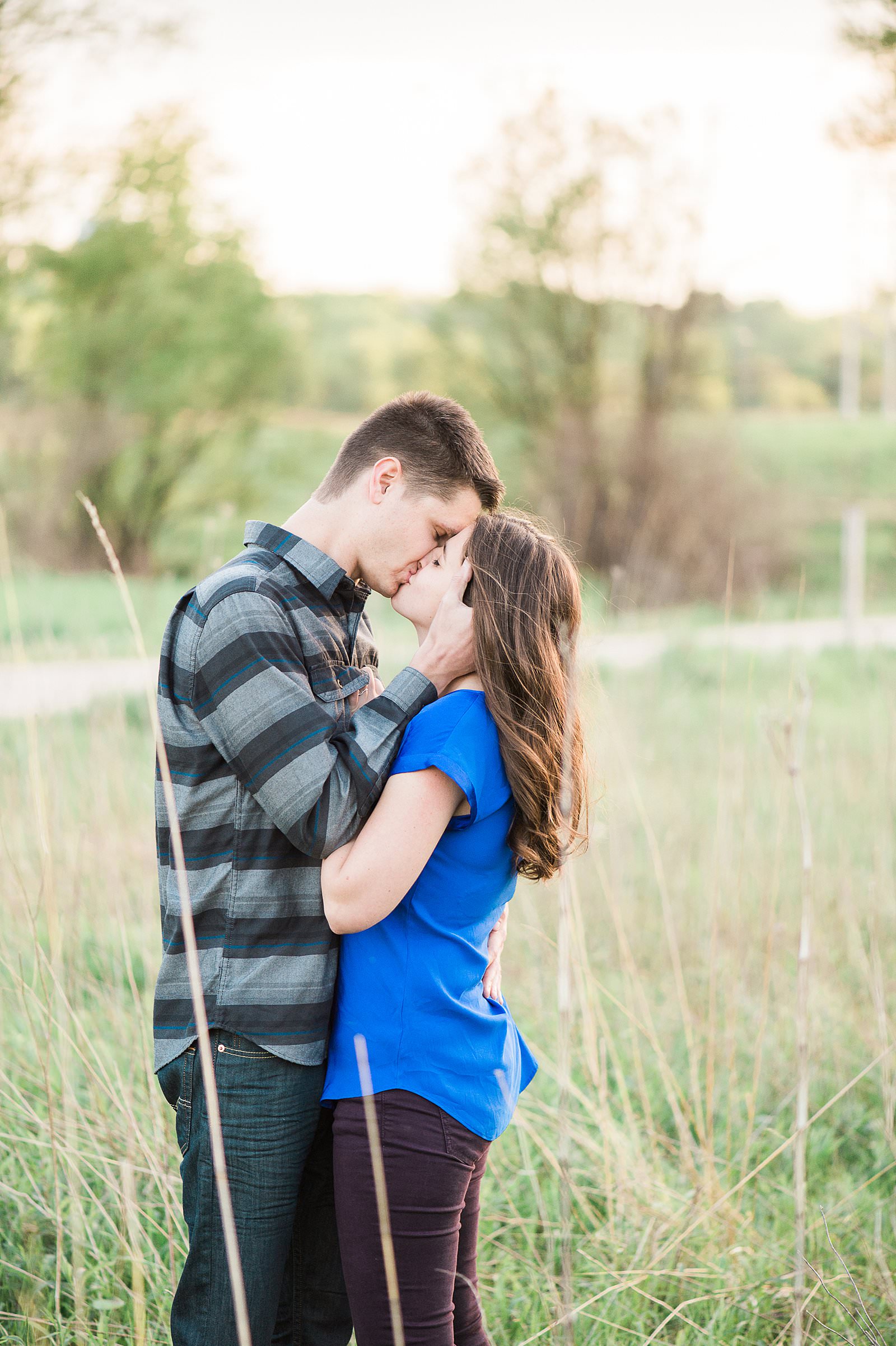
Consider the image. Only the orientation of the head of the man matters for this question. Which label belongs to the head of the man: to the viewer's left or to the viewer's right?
to the viewer's right

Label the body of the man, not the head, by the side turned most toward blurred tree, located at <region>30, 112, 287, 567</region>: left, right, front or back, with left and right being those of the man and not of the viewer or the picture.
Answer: left

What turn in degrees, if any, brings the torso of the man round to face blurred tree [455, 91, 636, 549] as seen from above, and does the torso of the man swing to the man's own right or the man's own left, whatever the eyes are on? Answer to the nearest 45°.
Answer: approximately 90° to the man's own left

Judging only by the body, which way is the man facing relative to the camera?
to the viewer's right

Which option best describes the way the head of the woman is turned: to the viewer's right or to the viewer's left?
to the viewer's left
